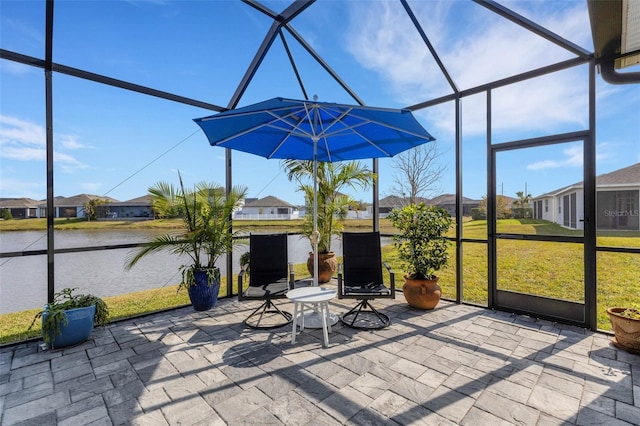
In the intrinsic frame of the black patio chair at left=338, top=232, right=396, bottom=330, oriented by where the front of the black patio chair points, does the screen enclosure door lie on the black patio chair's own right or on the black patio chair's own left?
on the black patio chair's own left

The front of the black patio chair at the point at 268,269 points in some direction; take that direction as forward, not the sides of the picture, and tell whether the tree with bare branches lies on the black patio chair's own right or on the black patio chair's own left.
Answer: on the black patio chair's own left

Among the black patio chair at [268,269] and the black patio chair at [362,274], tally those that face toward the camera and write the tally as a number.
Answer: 2

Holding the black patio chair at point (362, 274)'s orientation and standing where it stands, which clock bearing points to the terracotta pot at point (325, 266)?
The terracotta pot is roughly at 5 o'clock from the black patio chair.

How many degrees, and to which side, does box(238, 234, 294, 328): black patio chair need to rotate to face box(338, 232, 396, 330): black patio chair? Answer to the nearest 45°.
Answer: approximately 90° to its left

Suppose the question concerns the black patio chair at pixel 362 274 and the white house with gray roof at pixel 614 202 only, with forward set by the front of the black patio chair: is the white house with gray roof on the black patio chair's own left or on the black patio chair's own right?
on the black patio chair's own left

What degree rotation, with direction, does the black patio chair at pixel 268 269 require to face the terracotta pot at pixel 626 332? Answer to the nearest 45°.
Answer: approximately 45° to its left

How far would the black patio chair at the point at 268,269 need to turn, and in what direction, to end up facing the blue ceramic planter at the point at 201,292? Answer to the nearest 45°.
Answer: approximately 90° to its right

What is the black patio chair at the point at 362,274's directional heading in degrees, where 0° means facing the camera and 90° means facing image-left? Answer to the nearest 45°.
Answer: approximately 0°

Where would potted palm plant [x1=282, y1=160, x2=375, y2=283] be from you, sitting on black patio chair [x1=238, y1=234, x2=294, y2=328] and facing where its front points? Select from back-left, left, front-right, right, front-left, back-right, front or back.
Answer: back-left
